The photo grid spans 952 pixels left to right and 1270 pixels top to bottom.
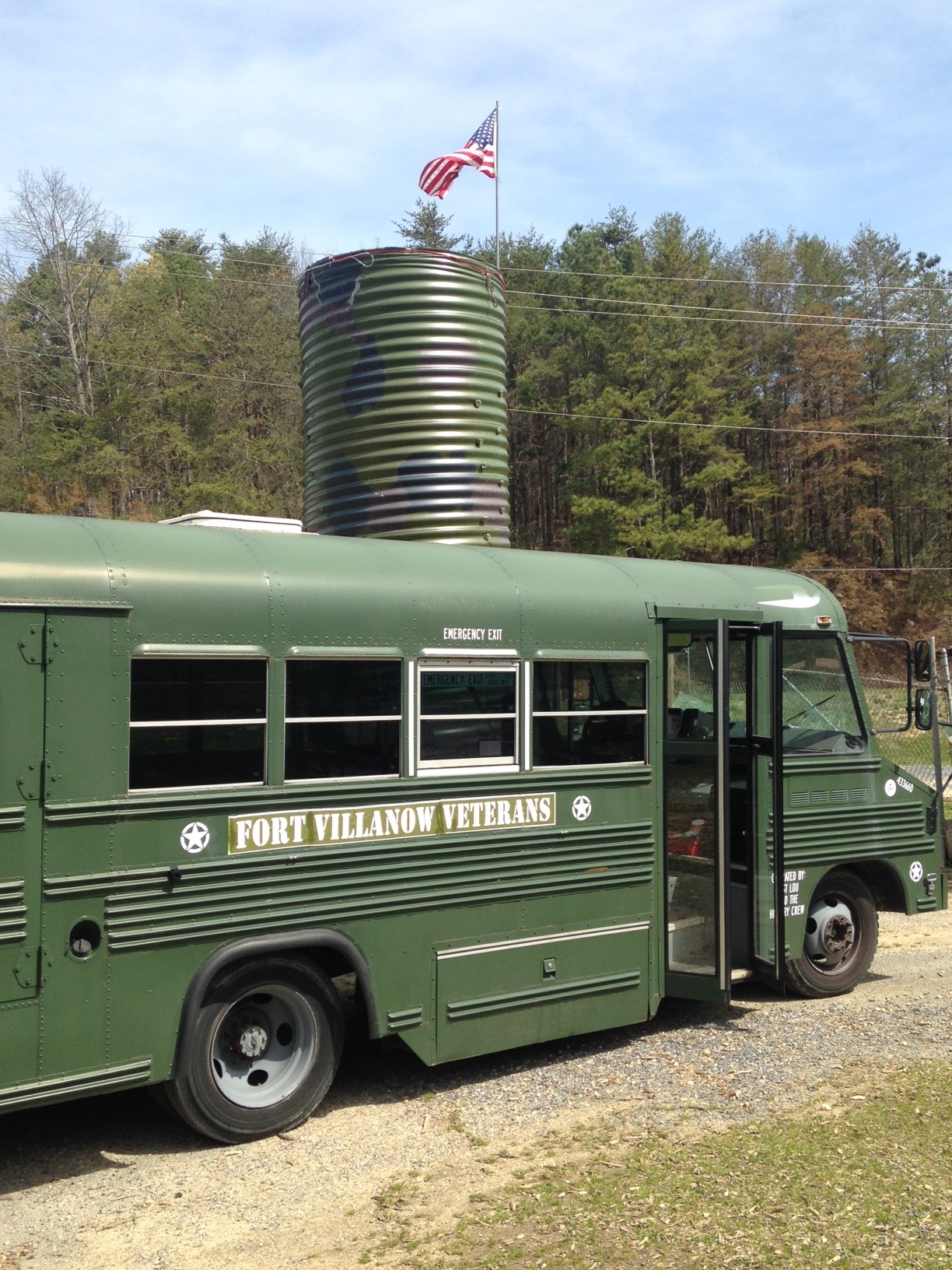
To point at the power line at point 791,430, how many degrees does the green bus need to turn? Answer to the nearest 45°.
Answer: approximately 45° to its left

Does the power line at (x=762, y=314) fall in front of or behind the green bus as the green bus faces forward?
in front

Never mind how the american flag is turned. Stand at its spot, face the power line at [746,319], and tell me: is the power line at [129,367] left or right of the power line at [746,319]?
left

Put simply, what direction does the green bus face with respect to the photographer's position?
facing away from the viewer and to the right of the viewer

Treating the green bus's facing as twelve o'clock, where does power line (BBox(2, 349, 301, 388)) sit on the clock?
The power line is roughly at 10 o'clock from the green bus.

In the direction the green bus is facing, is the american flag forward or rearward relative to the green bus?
forward

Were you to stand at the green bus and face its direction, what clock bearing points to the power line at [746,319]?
The power line is roughly at 11 o'clock from the green bus.

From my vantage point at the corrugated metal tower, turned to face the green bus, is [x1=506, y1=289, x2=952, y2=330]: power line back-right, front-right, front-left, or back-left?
back-left
